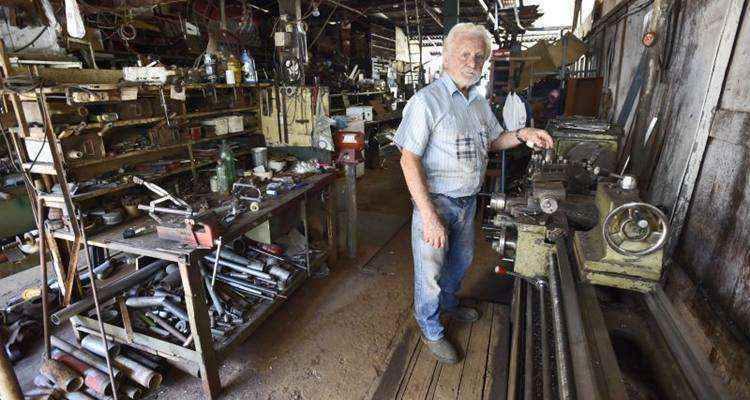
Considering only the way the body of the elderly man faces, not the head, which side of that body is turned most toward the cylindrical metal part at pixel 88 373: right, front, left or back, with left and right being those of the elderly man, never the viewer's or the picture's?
right

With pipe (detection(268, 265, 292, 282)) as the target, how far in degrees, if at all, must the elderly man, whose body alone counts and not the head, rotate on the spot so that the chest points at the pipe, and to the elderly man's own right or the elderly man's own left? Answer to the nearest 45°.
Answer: approximately 135° to the elderly man's own right

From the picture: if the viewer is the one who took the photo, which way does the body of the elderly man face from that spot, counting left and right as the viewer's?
facing the viewer and to the right of the viewer

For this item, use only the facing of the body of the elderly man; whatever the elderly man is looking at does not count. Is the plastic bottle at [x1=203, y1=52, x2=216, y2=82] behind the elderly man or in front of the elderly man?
behind

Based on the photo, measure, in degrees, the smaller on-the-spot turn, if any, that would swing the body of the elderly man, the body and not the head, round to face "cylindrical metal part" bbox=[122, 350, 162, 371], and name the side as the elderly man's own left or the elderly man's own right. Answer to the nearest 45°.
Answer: approximately 135° to the elderly man's own right

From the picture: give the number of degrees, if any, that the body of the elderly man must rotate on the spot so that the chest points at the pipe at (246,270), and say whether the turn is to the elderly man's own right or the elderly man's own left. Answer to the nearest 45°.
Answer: approximately 135° to the elderly man's own right

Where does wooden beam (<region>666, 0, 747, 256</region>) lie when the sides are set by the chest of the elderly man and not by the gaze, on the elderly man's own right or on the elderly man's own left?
on the elderly man's own left

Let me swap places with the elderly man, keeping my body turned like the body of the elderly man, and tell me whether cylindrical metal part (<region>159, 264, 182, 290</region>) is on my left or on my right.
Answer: on my right

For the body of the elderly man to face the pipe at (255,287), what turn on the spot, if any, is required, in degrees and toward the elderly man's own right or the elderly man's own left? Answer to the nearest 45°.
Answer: approximately 135° to the elderly man's own right

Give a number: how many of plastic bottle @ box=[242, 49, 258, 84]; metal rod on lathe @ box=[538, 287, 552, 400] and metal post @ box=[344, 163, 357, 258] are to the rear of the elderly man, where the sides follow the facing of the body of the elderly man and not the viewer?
2

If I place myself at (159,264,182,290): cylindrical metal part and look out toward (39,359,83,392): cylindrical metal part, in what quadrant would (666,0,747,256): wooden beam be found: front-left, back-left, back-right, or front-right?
back-left

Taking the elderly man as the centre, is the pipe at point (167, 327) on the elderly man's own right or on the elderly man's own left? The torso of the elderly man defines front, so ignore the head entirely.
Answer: on the elderly man's own right

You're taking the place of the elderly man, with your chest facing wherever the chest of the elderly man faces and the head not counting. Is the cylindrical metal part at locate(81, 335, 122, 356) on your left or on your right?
on your right

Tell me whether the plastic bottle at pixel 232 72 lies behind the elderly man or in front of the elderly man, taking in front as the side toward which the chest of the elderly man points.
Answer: behind

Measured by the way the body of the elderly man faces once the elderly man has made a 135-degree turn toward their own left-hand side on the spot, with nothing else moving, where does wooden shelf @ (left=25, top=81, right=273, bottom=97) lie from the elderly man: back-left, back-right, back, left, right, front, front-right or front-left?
left

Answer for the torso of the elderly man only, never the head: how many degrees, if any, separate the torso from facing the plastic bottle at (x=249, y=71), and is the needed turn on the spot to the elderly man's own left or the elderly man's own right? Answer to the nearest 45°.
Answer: approximately 180°
